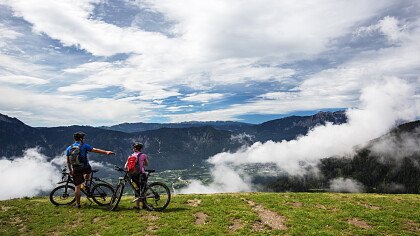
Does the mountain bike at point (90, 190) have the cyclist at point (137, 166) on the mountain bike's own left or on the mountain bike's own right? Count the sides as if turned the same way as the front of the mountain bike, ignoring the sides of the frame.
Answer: on the mountain bike's own left
